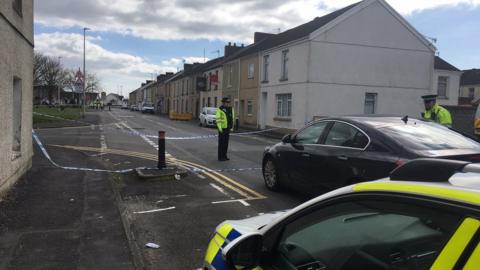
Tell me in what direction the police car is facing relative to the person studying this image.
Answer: facing away from the viewer and to the left of the viewer

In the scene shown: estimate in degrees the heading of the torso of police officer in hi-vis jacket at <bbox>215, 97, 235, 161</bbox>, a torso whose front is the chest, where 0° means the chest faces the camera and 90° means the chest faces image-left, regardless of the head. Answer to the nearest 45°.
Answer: approximately 315°

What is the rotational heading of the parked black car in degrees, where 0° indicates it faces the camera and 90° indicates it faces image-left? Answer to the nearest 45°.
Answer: approximately 135°

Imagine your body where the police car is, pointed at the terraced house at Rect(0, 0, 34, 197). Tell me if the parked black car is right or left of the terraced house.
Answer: right

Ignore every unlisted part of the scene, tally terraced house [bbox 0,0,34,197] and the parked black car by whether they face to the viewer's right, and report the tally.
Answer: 1

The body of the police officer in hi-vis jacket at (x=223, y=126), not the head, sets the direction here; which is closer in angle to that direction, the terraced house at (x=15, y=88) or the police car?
the police car

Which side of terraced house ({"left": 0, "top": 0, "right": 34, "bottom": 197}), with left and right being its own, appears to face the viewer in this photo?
right
